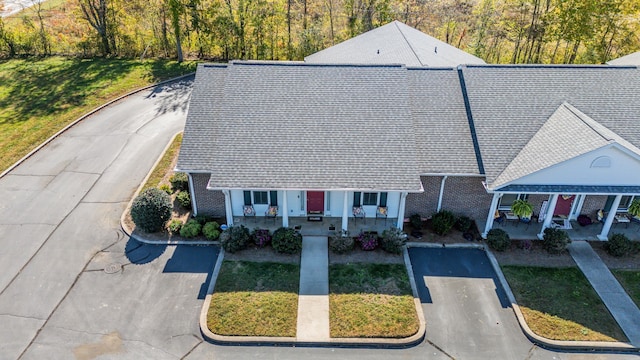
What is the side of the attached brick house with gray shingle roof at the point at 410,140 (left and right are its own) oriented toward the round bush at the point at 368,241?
front

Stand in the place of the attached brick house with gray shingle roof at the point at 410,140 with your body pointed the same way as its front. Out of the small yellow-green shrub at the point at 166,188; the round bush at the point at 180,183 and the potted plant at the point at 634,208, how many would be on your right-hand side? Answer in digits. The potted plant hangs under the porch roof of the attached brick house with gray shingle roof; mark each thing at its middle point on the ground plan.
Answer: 2

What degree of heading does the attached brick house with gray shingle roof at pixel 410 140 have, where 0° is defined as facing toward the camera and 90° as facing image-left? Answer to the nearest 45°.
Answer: approximately 0°

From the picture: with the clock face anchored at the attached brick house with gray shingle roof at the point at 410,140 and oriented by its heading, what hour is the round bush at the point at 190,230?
The round bush is roughly at 2 o'clock from the attached brick house with gray shingle roof.

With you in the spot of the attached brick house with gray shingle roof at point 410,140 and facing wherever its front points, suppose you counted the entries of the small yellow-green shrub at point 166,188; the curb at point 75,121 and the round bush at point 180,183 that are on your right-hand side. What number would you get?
3

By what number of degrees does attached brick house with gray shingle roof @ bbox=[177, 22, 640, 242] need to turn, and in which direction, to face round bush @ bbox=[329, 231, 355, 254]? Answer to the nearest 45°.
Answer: approximately 45° to its right

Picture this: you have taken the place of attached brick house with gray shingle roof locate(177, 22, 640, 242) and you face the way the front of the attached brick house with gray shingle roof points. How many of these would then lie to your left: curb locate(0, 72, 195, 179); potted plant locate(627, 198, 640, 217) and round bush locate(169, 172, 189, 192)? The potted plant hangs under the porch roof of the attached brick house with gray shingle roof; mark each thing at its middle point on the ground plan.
1

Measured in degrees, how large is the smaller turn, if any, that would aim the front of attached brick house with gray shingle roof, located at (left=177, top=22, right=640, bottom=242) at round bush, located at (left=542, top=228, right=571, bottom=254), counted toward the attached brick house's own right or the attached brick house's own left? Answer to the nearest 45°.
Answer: approximately 90° to the attached brick house's own left

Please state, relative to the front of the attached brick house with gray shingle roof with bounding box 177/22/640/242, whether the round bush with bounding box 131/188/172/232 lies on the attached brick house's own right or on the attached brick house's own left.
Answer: on the attached brick house's own right

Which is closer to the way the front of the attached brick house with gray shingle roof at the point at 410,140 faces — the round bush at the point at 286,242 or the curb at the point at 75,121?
the round bush

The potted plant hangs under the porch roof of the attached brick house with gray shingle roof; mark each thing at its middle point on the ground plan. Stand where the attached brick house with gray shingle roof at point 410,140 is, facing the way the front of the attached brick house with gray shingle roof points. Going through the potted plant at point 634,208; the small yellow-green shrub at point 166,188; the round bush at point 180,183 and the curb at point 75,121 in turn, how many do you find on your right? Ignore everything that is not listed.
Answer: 3
